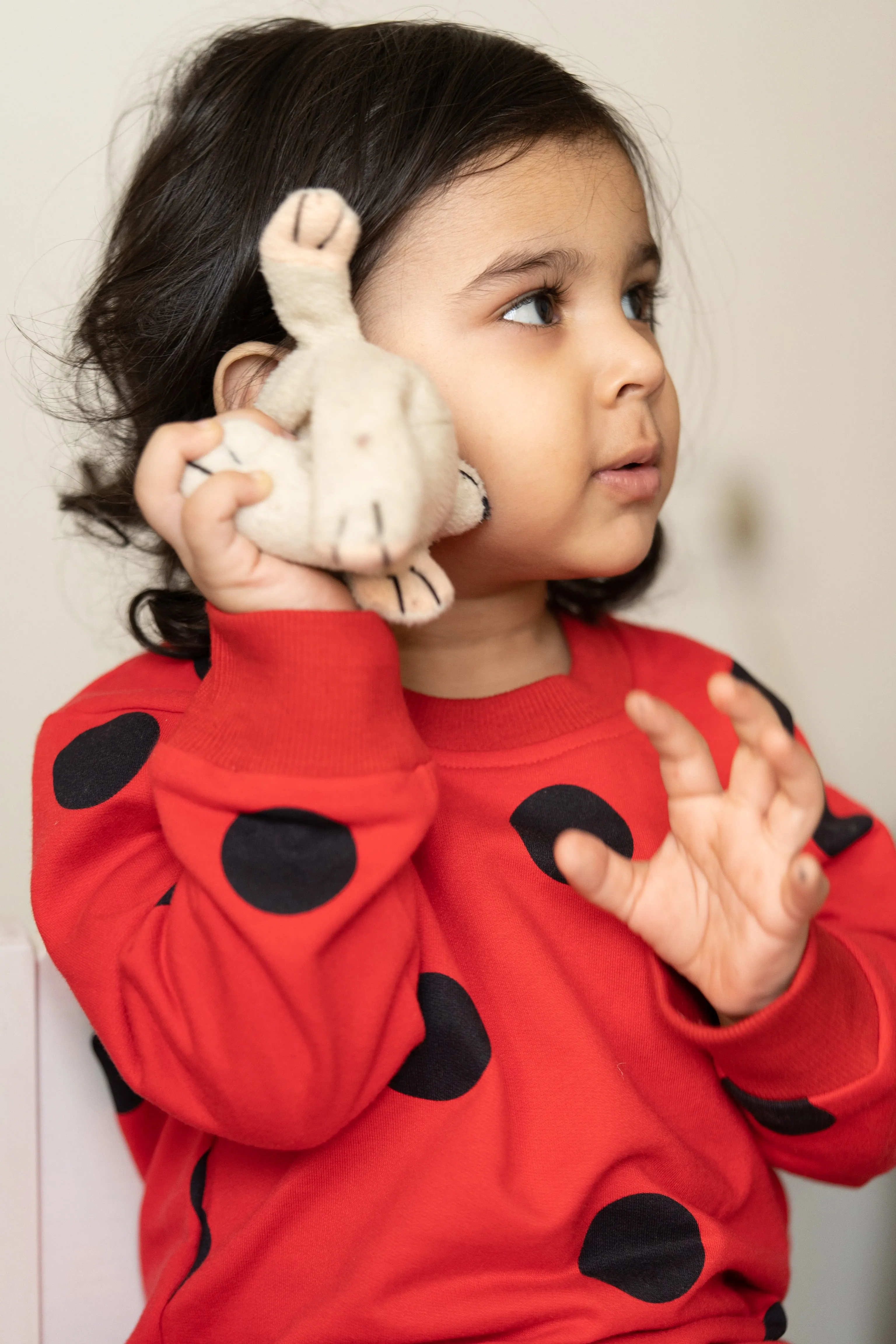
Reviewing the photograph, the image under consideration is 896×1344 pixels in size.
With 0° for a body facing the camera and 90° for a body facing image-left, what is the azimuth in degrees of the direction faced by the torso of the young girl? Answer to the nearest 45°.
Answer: approximately 315°
